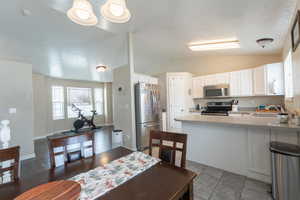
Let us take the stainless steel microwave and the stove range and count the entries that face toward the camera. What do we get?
2

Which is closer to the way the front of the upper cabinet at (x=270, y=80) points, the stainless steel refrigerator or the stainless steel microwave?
the stainless steel refrigerator

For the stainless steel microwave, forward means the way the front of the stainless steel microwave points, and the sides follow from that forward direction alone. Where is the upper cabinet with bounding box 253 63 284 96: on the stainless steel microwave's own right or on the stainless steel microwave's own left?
on the stainless steel microwave's own left

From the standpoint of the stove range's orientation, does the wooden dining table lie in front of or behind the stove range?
in front

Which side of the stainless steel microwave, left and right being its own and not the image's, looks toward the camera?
front

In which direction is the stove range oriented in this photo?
toward the camera

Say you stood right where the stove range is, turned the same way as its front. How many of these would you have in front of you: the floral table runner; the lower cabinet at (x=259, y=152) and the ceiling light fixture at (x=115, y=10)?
3

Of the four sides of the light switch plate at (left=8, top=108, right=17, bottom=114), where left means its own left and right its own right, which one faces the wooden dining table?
front

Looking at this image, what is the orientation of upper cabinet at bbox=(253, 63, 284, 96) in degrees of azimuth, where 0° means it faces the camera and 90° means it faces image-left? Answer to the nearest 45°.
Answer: approximately 45°

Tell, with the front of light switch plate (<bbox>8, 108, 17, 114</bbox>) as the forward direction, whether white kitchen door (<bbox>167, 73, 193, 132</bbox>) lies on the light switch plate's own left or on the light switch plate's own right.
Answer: on the light switch plate's own left

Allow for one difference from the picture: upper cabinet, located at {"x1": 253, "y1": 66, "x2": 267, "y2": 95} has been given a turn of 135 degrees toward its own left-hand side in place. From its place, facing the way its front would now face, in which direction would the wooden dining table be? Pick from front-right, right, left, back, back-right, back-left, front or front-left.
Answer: right
